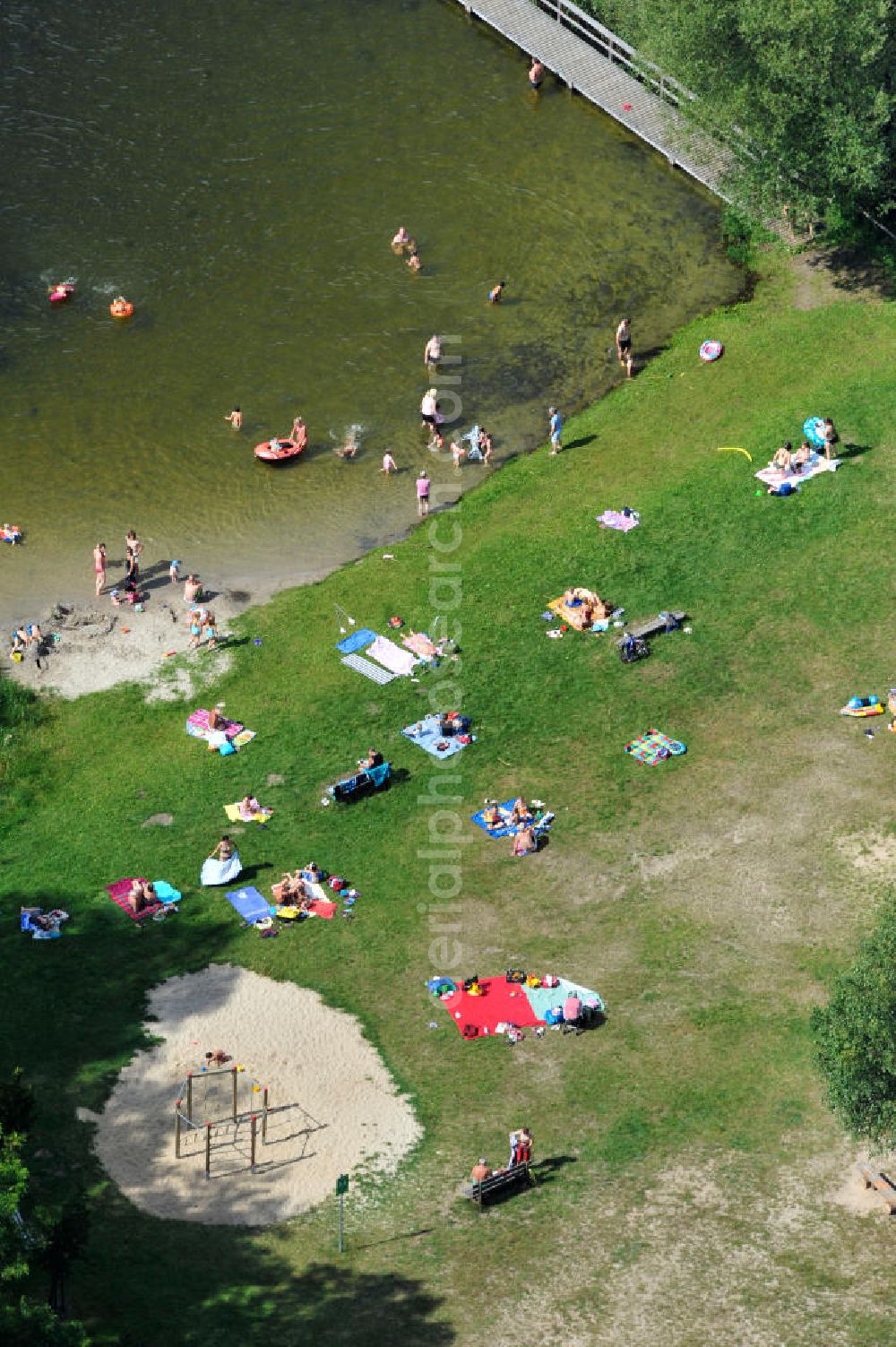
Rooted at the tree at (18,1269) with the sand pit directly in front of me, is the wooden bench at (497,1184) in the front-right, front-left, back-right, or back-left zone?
front-right

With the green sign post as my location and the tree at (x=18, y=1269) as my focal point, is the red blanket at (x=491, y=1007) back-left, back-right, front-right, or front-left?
back-right

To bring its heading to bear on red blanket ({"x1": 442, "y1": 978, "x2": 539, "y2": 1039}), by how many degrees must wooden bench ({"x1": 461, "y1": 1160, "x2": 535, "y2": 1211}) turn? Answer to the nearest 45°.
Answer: approximately 45° to its right

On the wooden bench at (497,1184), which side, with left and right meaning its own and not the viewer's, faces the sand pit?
front

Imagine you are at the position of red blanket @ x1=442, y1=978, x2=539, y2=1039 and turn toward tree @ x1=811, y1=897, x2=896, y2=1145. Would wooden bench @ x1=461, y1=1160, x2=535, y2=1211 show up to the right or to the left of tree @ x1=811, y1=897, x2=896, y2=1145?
right

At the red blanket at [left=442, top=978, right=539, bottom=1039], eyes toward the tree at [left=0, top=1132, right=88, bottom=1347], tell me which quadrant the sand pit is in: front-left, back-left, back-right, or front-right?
front-right

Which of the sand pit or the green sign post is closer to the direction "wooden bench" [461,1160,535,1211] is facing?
the sand pit

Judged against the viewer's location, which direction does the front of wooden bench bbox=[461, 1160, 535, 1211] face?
facing away from the viewer and to the left of the viewer

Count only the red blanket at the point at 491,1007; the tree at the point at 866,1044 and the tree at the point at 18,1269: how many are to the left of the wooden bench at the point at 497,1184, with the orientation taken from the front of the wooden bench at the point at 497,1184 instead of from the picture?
1

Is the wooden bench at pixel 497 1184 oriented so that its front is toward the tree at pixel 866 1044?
no

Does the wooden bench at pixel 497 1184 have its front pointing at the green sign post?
no

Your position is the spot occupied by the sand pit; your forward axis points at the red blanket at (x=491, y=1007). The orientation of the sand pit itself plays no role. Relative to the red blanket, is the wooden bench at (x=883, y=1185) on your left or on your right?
right

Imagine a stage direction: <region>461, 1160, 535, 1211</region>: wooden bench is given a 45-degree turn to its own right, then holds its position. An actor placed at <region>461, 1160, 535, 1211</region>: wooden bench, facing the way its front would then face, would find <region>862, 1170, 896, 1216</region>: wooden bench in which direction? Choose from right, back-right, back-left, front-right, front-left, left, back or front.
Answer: right

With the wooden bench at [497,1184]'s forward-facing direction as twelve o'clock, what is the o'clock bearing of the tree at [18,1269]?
The tree is roughly at 9 o'clock from the wooden bench.
